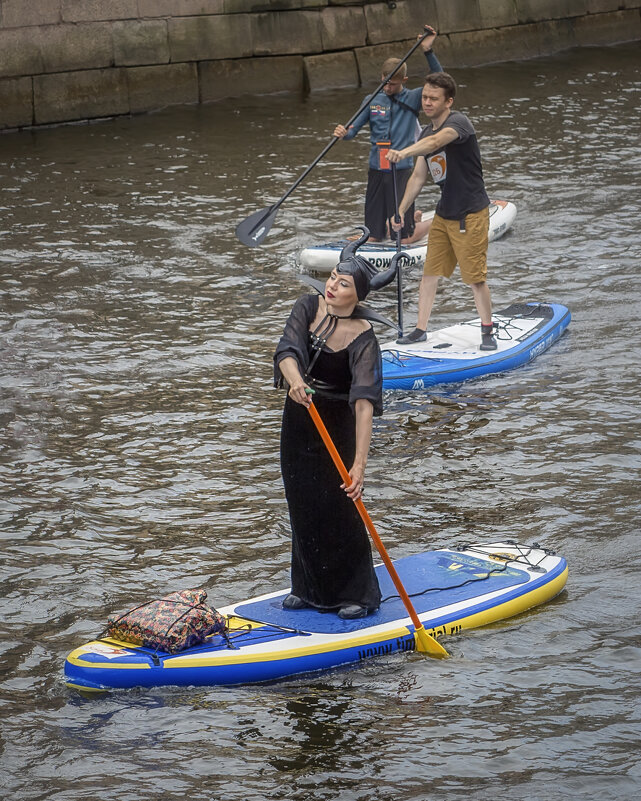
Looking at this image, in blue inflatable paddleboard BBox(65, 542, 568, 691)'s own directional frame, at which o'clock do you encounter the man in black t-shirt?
The man in black t-shirt is roughly at 5 o'clock from the blue inflatable paddleboard.

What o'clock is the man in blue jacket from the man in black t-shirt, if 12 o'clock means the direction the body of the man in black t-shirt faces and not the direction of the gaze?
The man in blue jacket is roughly at 4 o'clock from the man in black t-shirt.

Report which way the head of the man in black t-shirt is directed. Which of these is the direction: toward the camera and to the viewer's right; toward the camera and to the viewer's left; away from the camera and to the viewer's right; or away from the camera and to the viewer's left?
toward the camera and to the viewer's left

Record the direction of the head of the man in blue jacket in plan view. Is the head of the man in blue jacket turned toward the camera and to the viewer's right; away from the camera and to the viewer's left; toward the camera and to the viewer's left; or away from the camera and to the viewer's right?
toward the camera and to the viewer's left

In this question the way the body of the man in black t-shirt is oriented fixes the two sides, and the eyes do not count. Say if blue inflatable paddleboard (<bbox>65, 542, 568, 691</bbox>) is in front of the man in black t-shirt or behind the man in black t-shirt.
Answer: in front

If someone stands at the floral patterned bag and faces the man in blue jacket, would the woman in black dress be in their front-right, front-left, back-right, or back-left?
front-right

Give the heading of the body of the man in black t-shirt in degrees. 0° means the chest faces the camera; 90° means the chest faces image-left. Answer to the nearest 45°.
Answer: approximately 45°

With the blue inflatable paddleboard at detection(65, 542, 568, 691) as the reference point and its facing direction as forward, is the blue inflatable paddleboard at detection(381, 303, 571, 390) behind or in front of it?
behind

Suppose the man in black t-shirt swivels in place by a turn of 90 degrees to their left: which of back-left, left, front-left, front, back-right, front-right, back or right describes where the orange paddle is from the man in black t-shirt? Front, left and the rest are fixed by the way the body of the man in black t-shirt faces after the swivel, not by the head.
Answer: front-right

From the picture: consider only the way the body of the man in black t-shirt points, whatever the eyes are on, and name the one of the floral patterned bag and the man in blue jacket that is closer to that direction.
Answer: the floral patterned bag

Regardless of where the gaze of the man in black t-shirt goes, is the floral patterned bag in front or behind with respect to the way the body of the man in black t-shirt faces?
in front

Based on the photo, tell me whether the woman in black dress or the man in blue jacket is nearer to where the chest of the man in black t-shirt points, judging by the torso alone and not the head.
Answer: the woman in black dress
